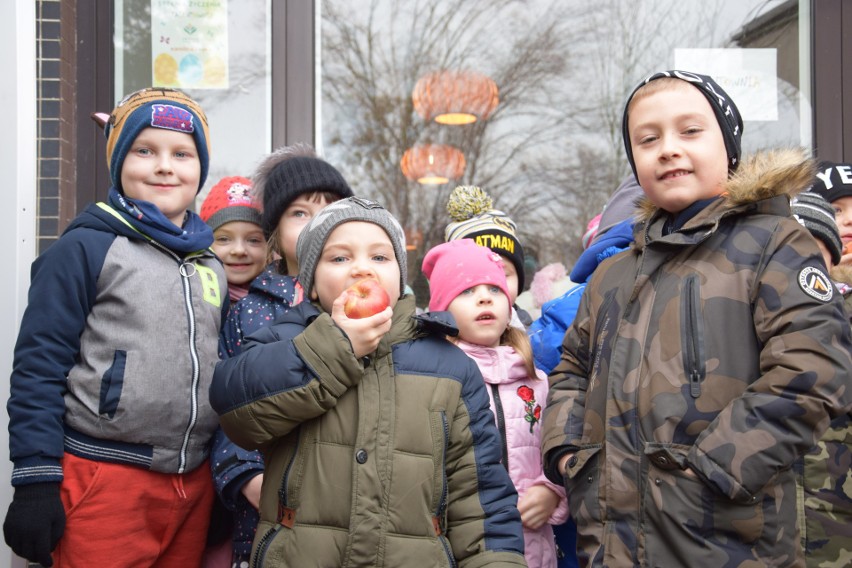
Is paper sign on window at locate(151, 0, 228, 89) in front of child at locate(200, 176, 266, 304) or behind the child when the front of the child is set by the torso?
behind

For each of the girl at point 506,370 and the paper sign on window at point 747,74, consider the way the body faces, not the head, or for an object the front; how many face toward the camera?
2

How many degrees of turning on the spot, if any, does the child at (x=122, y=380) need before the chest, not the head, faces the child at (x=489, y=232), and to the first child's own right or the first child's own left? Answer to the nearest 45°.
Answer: approximately 90° to the first child's own left

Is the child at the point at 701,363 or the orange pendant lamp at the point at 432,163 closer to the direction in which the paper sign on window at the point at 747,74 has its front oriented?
the child

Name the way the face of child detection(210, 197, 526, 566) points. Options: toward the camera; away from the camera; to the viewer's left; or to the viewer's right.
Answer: toward the camera

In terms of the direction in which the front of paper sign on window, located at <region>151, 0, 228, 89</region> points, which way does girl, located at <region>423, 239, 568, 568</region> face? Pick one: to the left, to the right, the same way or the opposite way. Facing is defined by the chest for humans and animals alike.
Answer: the same way

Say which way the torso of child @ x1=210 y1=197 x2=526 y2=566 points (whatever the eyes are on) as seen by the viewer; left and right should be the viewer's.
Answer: facing the viewer

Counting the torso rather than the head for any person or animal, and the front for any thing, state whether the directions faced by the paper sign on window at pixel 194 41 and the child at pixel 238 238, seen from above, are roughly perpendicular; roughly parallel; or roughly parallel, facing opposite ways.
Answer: roughly parallel

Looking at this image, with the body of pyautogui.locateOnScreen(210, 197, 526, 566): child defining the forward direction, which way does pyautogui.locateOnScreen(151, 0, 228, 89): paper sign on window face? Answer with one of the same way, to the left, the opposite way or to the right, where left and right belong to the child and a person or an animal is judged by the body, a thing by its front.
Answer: the same way

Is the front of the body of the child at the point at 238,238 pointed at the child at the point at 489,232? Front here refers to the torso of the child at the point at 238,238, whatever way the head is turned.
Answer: no

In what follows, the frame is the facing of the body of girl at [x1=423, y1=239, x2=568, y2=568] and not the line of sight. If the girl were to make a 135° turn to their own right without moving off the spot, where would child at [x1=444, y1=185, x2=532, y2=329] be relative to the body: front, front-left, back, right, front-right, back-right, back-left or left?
front-right

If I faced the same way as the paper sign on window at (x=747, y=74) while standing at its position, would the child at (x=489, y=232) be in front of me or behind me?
in front

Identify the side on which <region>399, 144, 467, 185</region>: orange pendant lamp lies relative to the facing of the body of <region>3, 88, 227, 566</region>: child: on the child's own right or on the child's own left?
on the child's own left

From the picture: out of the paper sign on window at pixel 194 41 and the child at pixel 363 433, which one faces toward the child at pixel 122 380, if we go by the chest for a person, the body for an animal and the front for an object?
the paper sign on window

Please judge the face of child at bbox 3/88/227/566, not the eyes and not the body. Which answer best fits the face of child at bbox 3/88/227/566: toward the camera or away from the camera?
toward the camera
